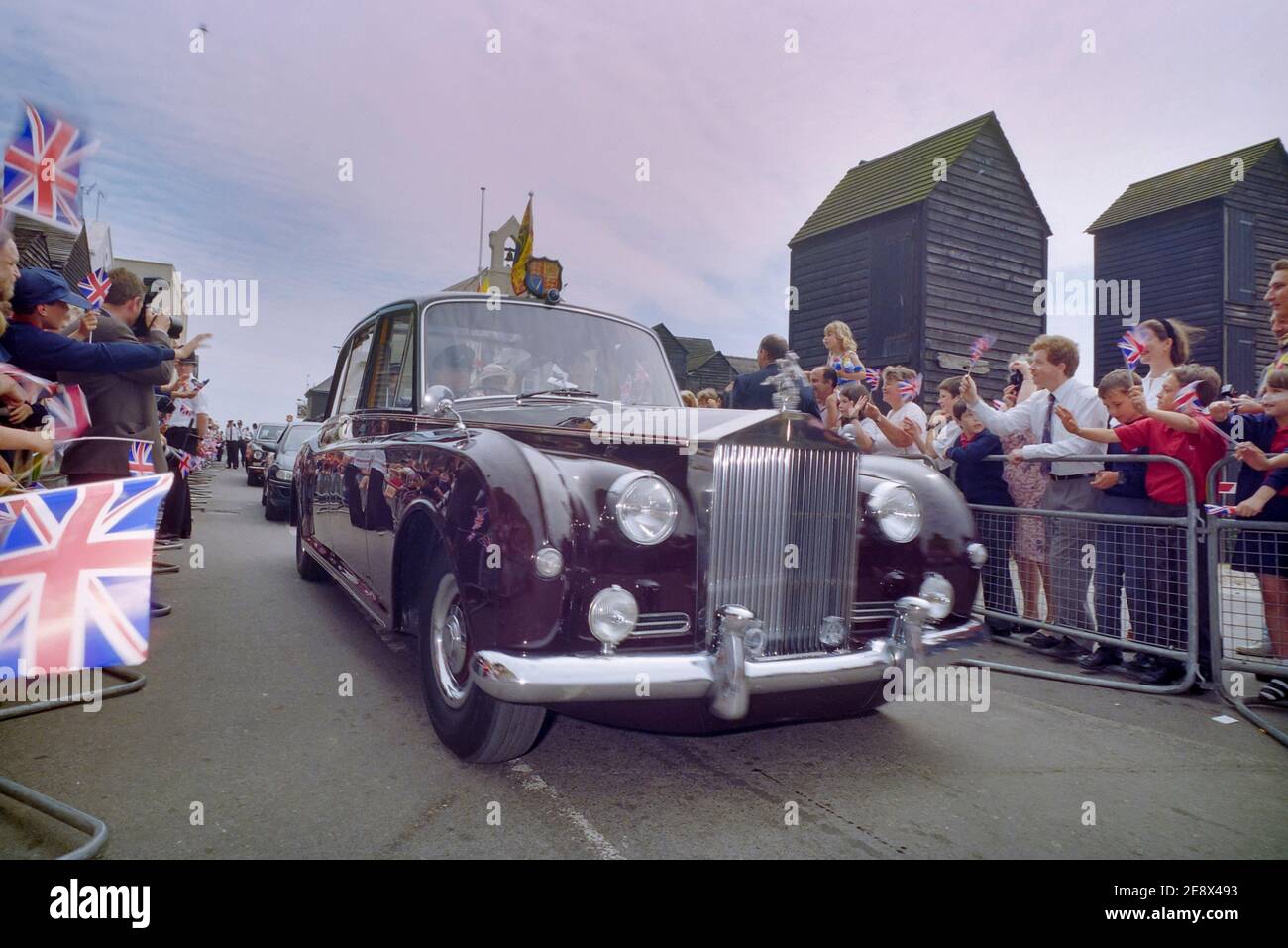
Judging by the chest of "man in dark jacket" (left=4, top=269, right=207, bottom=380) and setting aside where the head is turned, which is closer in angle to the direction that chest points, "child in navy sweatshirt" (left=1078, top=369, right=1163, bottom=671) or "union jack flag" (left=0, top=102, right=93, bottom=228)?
the child in navy sweatshirt

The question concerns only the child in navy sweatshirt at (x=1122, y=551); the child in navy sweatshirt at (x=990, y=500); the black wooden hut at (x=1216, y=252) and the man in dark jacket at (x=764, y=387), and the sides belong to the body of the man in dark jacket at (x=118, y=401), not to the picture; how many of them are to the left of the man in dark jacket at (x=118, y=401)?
0

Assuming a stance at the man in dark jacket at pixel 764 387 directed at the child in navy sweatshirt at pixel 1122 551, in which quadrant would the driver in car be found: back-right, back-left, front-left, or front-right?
back-right

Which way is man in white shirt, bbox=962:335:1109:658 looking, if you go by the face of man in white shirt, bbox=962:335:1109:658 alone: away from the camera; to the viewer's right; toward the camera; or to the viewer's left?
to the viewer's left

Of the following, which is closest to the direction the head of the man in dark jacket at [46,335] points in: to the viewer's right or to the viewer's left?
to the viewer's right

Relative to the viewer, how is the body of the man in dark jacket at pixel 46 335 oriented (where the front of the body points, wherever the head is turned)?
to the viewer's right

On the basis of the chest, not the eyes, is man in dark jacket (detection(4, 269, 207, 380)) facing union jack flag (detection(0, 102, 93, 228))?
no

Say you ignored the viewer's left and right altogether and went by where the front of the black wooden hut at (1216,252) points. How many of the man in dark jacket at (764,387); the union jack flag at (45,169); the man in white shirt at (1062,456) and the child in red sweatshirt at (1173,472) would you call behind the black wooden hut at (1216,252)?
0
